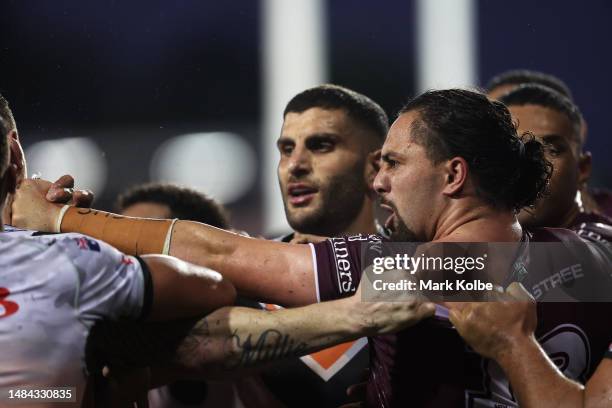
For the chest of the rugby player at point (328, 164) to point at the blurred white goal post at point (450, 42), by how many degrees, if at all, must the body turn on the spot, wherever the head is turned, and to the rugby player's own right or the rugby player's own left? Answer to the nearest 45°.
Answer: approximately 135° to the rugby player's own right

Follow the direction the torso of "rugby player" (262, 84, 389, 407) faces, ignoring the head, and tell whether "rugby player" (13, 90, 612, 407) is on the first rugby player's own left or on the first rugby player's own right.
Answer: on the first rugby player's own left

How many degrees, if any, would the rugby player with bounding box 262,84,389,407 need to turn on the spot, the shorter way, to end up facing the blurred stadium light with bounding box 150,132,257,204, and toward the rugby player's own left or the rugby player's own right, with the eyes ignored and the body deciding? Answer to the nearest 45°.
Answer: approximately 135° to the rugby player's own right

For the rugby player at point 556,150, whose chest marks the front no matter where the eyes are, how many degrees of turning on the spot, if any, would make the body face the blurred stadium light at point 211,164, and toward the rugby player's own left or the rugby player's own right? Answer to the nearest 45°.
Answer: approximately 90° to the rugby player's own right

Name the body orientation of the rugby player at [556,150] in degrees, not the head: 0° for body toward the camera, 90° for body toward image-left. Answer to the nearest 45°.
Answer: approximately 45°
